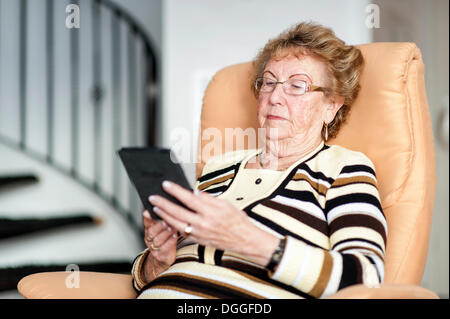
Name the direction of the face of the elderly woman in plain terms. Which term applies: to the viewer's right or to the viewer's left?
to the viewer's left

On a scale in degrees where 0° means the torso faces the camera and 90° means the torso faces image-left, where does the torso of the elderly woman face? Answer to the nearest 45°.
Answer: approximately 45°

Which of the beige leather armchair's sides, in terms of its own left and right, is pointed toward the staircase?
right

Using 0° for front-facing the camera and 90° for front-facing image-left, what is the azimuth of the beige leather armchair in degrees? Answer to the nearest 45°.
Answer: approximately 45°
